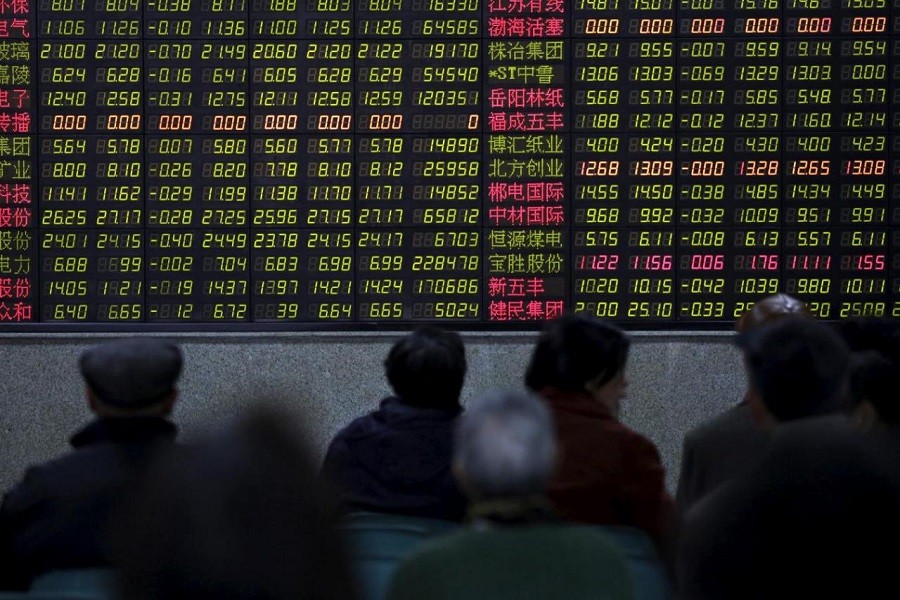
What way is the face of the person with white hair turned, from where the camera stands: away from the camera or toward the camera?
away from the camera

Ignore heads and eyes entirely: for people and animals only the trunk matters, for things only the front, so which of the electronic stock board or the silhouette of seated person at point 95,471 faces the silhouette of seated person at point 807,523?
the electronic stock board

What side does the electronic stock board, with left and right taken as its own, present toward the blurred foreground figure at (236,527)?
front

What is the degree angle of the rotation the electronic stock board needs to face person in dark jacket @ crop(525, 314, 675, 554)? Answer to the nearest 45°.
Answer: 0° — it already faces them

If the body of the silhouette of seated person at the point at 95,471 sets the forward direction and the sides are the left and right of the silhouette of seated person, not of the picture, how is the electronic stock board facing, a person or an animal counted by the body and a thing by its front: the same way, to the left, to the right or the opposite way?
the opposite way

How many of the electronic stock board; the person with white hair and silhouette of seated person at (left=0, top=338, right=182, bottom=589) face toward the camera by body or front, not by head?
1

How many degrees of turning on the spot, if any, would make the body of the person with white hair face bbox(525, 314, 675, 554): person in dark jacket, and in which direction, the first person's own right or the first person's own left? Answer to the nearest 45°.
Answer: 0° — they already face them

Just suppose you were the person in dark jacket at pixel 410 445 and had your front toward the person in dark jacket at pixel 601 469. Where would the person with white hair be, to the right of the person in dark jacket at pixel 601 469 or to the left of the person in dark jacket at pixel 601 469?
right

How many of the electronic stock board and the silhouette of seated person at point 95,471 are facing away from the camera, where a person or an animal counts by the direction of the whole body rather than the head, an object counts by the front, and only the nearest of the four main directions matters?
1

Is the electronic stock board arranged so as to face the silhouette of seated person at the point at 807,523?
yes

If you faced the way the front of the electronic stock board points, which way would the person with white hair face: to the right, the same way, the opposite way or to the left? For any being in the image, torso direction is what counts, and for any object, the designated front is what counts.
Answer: the opposite way

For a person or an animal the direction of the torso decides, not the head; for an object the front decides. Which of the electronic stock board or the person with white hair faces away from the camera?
the person with white hair

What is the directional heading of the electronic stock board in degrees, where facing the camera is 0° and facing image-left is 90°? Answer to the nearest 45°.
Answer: approximately 0°

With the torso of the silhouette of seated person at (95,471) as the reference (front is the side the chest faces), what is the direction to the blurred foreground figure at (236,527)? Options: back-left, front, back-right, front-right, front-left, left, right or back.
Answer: back

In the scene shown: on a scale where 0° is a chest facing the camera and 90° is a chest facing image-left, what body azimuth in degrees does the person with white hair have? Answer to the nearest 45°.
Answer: approximately 180°

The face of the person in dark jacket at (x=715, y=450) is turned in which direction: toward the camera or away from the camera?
away from the camera

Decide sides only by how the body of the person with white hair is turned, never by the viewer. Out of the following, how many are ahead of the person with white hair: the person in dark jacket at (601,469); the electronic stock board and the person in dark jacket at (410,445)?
3

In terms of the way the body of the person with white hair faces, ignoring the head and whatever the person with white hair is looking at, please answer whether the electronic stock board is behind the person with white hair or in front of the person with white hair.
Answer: in front

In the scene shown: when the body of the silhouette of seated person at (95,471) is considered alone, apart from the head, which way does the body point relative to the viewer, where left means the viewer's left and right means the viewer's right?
facing away from the viewer
